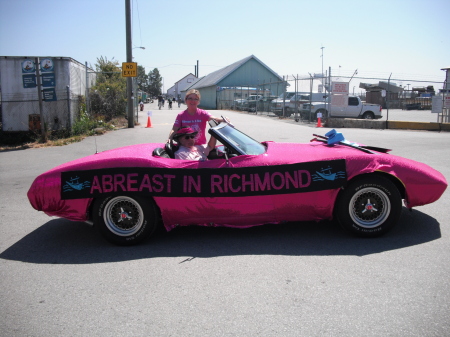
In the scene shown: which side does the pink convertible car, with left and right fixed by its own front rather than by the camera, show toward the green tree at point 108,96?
left

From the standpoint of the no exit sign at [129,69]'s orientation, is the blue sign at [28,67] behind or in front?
in front

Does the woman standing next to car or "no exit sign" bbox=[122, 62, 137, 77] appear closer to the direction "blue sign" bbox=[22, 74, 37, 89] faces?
the woman standing next to car

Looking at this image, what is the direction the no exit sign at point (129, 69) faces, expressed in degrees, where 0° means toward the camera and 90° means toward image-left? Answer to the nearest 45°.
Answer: approximately 0°

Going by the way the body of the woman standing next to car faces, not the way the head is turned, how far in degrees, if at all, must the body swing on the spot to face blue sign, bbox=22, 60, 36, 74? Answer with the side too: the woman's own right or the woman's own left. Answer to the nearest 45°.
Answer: approximately 135° to the woman's own right

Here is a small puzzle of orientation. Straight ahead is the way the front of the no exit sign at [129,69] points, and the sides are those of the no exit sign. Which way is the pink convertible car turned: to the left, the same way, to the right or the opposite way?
to the left

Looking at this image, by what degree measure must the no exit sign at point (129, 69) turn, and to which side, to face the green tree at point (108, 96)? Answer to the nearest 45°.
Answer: approximately 180°

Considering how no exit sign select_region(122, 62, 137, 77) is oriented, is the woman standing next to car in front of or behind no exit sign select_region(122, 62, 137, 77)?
in front

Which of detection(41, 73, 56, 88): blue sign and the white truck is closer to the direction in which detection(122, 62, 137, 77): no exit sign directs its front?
the blue sign

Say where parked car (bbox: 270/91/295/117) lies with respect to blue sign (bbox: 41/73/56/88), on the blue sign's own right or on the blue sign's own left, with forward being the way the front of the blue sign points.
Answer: on the blue sign's own left
